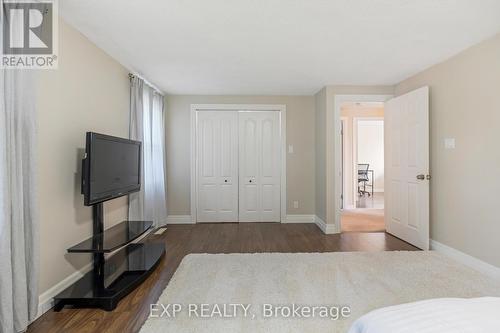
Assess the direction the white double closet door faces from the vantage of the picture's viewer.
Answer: facing the viewer

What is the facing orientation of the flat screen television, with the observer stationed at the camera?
facing the viewer and to the right of the viewer

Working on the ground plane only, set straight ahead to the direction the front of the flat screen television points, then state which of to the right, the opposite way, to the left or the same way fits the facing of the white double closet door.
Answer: to the right

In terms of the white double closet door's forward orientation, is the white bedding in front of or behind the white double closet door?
in front

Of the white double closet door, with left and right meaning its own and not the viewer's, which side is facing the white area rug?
front

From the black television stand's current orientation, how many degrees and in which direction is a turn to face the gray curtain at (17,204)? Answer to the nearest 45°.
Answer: approximately 90° to its right

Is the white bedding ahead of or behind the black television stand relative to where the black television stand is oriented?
ahead

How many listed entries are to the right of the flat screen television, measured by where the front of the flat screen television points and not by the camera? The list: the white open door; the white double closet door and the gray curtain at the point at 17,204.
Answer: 1

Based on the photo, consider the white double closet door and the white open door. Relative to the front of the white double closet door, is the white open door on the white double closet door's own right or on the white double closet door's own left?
on the white double closet door's own left

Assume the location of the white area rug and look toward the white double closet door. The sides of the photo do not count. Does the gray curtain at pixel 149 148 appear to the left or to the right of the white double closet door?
left

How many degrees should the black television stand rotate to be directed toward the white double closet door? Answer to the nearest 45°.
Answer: approximately 90° to its left

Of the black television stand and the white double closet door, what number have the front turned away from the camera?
0

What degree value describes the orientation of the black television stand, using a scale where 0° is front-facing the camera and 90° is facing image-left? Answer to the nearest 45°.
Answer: approximately 315°

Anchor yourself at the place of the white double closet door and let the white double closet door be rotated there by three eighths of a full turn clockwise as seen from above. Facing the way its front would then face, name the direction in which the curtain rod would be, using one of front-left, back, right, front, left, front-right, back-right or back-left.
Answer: left

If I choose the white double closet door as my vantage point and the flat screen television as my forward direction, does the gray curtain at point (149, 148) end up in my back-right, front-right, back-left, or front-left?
front-right

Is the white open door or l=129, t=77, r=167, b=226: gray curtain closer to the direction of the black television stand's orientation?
the white open door
